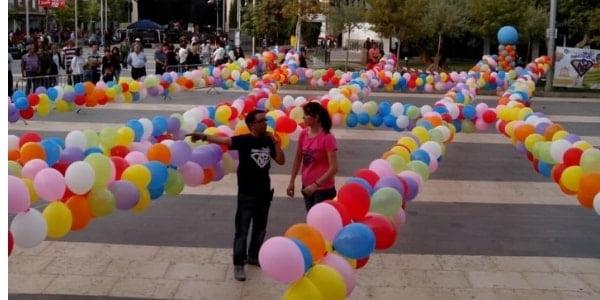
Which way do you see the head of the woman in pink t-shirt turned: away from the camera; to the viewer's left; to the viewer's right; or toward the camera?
to the viewer's left

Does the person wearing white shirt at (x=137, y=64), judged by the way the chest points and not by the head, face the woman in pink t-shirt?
yes

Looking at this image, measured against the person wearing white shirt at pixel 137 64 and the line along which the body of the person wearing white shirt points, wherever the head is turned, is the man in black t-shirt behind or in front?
in front

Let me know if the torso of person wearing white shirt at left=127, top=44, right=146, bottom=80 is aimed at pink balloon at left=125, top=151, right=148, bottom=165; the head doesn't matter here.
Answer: yes

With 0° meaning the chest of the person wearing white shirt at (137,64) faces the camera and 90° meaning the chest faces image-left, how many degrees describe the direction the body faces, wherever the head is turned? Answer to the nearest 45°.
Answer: approximately 0°

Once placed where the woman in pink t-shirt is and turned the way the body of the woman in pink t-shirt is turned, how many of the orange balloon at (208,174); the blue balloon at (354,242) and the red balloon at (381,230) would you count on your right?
1

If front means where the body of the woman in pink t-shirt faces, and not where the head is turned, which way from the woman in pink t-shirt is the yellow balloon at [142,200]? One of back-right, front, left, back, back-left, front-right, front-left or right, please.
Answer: front-right

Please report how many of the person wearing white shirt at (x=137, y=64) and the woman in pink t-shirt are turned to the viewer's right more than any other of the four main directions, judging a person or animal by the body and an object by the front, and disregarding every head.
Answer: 0

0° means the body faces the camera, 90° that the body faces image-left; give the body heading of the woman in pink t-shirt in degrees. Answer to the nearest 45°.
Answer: approximately 45°

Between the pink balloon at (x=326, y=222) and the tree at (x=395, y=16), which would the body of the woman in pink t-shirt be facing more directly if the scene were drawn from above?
the pink balloon

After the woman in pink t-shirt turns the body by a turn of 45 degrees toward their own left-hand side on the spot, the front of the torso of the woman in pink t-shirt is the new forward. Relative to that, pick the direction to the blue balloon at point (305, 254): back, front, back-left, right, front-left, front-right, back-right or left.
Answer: front
